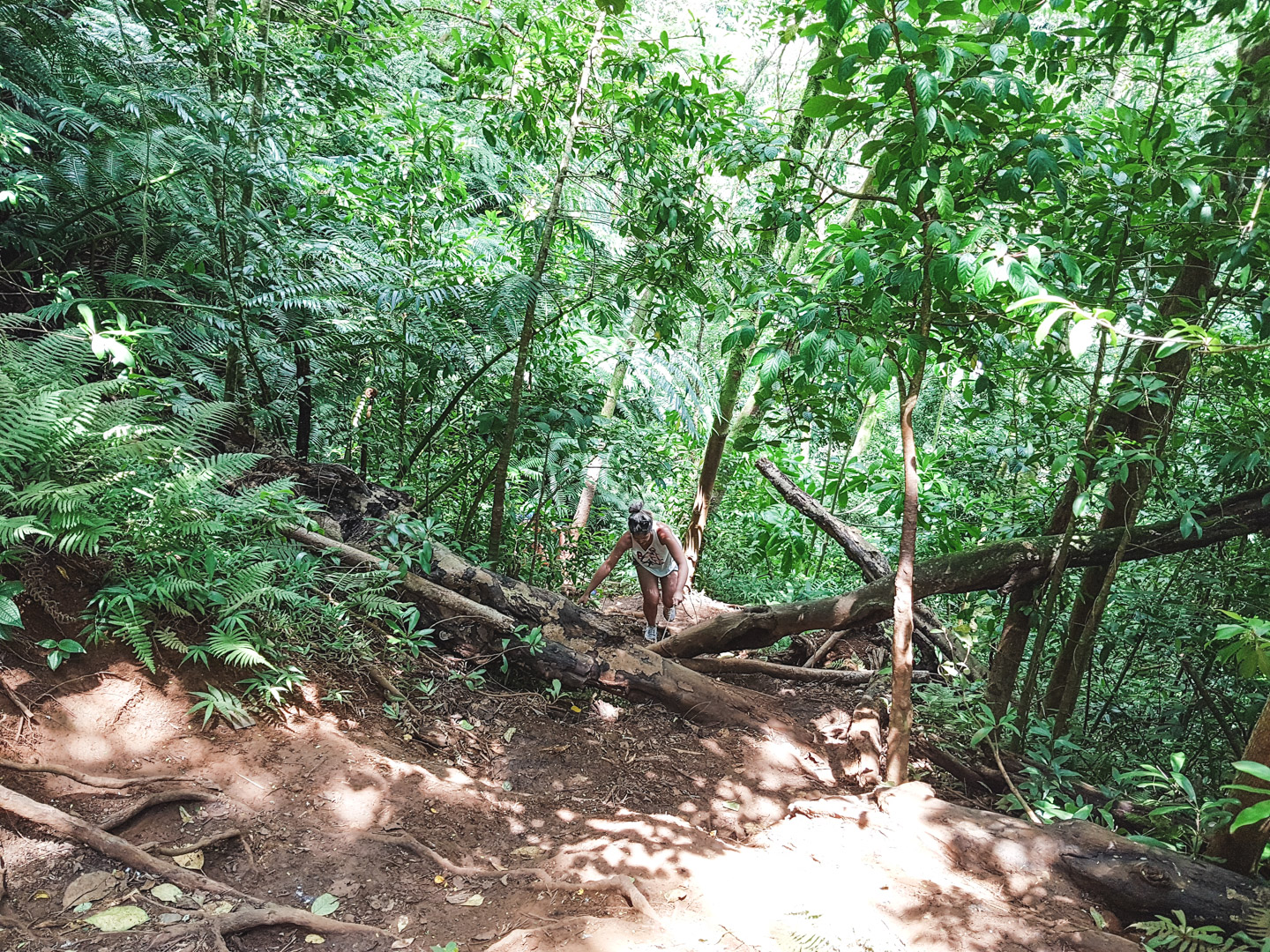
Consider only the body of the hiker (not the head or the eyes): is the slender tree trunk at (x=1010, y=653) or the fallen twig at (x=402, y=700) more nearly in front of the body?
the fallen twig

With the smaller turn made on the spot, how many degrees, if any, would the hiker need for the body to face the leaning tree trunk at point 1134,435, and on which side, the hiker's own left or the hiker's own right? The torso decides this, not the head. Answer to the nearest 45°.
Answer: approximately 45° to the hiker's own left

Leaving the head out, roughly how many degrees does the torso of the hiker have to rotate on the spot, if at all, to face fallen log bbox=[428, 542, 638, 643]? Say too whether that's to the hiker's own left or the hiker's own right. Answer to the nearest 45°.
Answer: approximately 45° to the hiker's own right

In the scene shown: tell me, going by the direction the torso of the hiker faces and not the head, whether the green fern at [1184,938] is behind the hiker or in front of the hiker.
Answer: in front

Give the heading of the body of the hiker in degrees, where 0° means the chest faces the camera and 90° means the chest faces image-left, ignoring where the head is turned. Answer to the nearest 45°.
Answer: approximately 0°

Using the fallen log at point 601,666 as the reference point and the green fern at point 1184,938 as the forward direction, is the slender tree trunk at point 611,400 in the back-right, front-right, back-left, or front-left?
back-left

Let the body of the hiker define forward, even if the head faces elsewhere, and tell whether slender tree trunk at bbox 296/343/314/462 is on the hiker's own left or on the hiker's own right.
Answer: on the hiker's own right

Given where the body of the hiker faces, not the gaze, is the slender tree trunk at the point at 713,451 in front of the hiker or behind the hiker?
behind

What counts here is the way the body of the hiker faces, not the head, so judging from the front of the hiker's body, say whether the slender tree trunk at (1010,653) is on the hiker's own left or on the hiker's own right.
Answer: on the hiker's own left

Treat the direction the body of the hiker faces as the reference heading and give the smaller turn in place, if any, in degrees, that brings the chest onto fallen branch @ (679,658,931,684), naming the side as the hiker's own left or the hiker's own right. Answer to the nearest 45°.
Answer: approximately 90° to the hiker's own left

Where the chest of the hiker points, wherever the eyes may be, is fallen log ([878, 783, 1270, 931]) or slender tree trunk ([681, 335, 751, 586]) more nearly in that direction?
the fallen log

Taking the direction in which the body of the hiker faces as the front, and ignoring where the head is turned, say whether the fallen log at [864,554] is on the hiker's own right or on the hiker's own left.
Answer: on the hiker's own left
